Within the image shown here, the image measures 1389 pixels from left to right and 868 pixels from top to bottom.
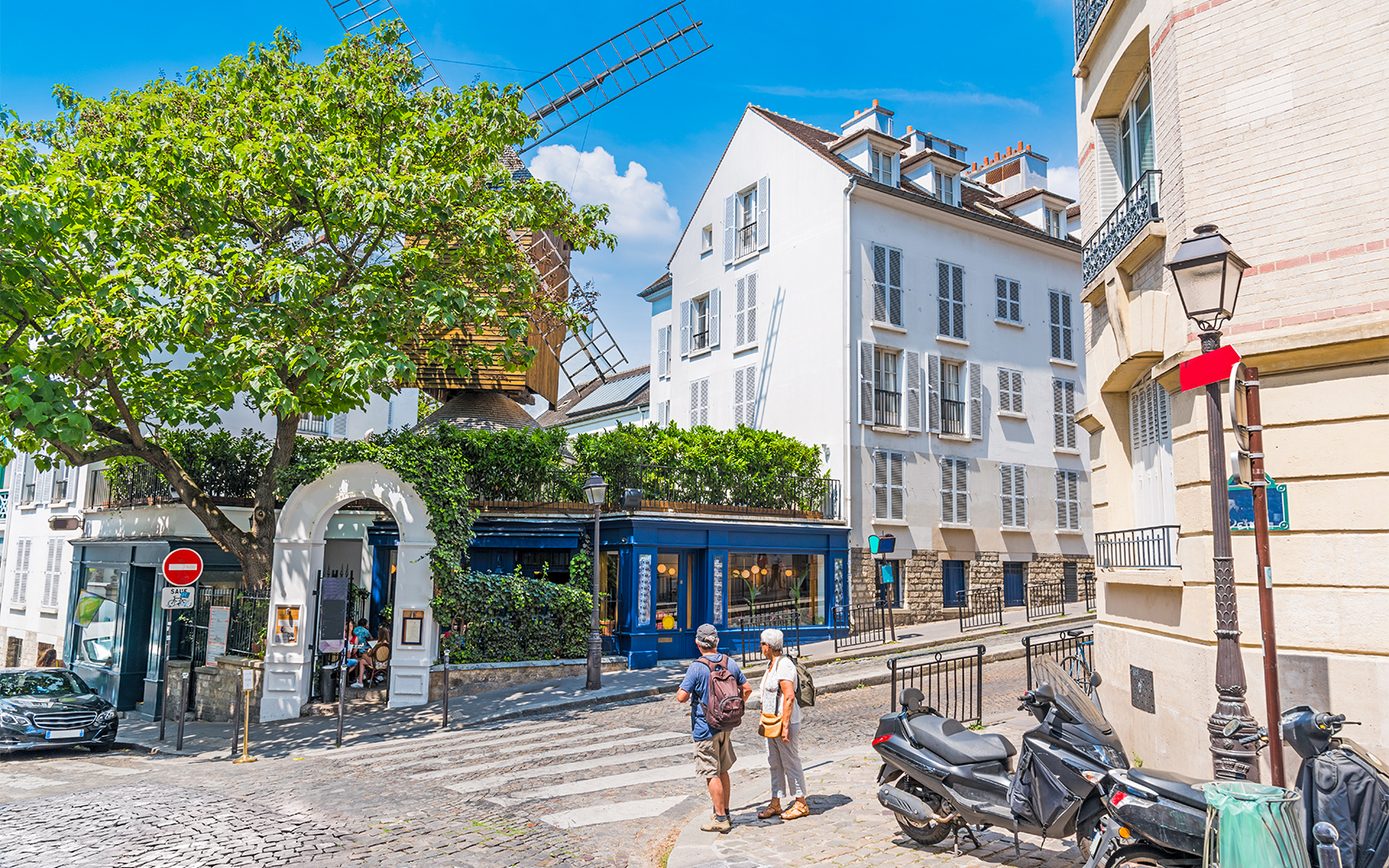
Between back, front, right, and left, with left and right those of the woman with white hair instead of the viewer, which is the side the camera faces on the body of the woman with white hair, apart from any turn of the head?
left

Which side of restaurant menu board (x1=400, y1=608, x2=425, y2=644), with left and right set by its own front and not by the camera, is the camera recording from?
front

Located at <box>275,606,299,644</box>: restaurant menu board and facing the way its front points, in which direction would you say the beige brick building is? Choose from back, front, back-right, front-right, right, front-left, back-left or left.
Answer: front-left

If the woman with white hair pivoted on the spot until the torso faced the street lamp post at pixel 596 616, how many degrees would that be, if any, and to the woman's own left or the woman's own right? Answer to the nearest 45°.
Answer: approximately 90° to the woman's own right

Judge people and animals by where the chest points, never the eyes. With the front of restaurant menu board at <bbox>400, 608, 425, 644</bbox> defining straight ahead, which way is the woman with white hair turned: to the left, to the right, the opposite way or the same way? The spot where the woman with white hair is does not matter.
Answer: to the right

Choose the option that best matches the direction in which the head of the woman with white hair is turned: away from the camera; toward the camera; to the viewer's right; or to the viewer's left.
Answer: to the viewer's left

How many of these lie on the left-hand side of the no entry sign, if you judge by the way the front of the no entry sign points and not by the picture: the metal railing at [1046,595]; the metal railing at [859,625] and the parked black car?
2

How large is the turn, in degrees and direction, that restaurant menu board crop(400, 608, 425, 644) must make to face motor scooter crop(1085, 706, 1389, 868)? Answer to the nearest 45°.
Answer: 0° — it already faces it

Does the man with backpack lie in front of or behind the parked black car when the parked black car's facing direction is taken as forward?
in front

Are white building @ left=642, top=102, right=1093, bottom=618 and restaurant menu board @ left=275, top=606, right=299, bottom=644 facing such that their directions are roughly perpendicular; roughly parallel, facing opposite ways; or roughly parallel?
roughly parallel

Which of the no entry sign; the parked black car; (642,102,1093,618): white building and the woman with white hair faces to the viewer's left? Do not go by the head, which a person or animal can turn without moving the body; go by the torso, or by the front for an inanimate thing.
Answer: the woman with white hair

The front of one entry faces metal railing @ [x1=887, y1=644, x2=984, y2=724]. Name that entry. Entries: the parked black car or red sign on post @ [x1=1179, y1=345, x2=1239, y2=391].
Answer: the parked black car

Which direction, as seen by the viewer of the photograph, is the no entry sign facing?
facing the viewer

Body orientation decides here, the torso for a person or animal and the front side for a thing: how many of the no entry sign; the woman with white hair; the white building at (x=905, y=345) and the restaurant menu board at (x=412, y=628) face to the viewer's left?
1
